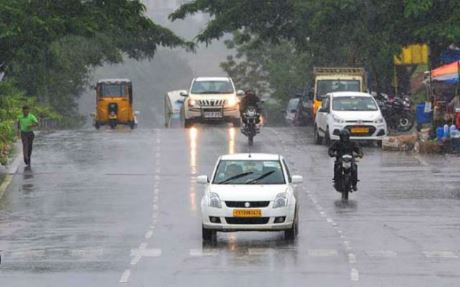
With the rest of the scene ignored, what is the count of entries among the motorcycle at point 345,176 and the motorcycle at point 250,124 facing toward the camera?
2

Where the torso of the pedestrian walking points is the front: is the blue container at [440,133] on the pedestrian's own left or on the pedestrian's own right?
on the pedestrian's own left

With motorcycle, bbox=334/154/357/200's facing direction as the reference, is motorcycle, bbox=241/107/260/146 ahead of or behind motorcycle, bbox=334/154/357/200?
behind

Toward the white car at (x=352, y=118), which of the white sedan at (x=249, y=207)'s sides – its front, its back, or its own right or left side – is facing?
back

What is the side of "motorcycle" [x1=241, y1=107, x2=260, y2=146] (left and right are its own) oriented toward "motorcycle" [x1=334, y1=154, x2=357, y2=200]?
front

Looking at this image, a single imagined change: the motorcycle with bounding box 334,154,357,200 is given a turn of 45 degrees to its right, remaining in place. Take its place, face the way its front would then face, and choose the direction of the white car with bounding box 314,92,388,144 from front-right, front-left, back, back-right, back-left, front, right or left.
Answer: back-right

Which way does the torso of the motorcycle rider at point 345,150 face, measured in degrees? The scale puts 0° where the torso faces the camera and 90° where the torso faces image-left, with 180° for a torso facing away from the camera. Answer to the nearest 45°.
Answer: approximately 0°

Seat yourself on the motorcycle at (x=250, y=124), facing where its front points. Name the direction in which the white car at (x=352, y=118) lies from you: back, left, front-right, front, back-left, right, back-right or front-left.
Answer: left
